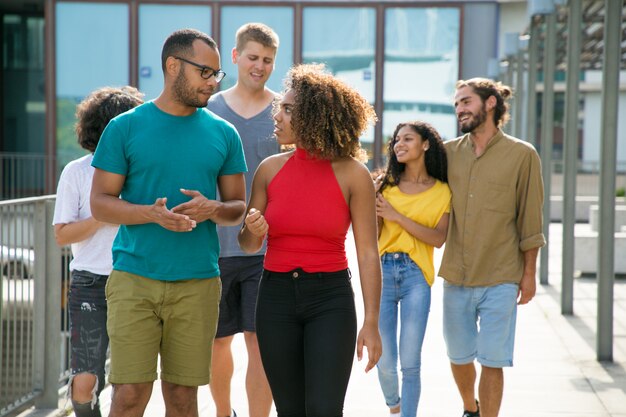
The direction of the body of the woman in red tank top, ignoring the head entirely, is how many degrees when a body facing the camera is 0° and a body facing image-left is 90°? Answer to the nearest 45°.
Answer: approximately 0°

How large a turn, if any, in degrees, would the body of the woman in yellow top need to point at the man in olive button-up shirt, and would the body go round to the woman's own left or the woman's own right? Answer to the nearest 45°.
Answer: approximately 135° to the woman's own left

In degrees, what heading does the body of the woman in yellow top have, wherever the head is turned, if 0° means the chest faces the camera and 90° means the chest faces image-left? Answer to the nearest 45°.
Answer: approximately 45°

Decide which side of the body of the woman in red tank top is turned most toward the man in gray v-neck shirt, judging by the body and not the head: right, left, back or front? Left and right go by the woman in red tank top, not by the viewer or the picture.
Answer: back

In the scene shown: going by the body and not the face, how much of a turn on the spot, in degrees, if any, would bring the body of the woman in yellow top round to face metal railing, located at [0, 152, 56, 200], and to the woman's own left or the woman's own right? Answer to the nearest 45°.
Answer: approximately 90° to the woman's own right

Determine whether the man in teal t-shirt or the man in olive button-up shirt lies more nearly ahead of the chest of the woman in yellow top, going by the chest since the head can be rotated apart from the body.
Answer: the man in teal t-shirt

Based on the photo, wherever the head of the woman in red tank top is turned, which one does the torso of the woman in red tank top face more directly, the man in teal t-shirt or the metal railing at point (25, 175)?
the man in teal t-shirt

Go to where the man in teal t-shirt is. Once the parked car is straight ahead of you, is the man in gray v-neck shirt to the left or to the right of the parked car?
right

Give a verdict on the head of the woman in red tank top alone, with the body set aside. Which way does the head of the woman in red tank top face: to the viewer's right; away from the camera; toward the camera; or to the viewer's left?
to the viewer's left
